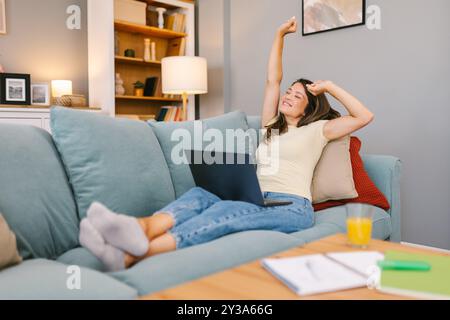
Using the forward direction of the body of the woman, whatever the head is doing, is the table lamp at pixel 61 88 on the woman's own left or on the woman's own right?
on the woman's own right

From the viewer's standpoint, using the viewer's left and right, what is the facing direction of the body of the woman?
facing the viewer and to the left of the viewer

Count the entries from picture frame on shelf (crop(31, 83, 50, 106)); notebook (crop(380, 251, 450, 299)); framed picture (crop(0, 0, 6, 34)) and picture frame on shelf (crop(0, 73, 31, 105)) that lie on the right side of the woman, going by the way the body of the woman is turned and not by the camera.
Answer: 3

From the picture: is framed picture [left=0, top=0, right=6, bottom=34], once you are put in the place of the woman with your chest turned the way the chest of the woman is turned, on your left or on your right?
on your right

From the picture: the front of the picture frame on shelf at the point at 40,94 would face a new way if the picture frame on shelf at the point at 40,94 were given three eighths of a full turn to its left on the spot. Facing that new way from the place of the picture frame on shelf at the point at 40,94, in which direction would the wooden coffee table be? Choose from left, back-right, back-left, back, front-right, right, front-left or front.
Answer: back-right

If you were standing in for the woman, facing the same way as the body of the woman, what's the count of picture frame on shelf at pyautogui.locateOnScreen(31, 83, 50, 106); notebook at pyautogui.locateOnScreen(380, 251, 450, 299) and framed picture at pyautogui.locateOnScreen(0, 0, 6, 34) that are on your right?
2

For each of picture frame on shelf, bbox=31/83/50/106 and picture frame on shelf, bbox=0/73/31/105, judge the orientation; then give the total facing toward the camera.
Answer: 2

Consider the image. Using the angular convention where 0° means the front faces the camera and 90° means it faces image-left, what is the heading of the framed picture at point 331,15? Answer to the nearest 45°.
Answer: approximately 45°

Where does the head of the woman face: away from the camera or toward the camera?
toward the camera

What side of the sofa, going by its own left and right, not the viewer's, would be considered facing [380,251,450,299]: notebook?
front

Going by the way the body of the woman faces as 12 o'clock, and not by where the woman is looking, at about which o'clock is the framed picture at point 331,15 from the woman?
The framed picture is roughly at 5 o'clock from the woman.

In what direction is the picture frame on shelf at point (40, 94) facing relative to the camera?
toward the camera

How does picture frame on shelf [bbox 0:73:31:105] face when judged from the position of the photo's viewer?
facing the viewer

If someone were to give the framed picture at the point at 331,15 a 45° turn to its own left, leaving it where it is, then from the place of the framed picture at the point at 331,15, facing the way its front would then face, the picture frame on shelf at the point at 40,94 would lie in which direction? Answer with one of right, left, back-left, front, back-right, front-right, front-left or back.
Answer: right
